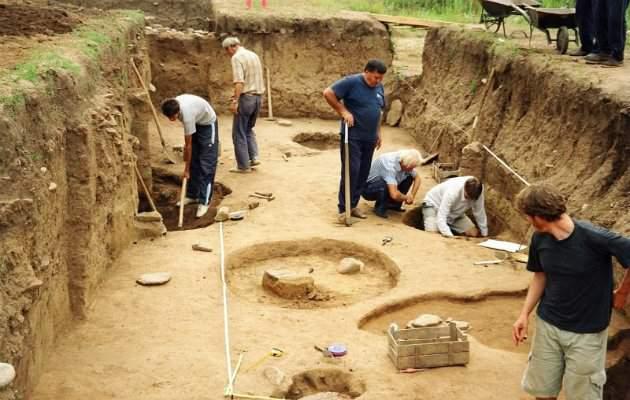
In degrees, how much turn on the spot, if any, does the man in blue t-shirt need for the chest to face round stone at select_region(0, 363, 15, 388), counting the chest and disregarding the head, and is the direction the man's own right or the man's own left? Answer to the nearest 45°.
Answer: approximately 45° to the man's own right

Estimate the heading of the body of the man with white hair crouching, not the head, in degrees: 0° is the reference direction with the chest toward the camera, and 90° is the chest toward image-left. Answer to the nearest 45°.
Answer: approximately 315°

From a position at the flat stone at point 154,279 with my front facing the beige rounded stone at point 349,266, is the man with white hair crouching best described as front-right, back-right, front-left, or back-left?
front-left

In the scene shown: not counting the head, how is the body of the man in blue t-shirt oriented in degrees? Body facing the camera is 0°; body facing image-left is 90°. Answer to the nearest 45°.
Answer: approximately 315°

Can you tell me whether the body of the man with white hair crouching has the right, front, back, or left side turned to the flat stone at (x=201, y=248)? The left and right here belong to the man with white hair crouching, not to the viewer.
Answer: right

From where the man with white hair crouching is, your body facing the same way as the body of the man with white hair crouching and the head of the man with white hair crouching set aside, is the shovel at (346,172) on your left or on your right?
on your right
